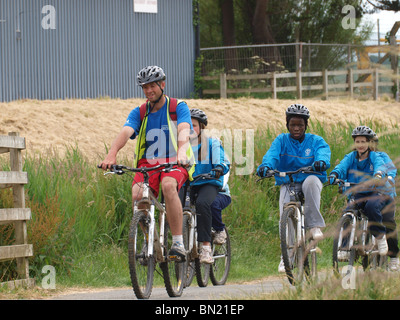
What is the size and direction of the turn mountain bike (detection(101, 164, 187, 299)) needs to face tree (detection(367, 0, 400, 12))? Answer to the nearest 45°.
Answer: approximately 180°

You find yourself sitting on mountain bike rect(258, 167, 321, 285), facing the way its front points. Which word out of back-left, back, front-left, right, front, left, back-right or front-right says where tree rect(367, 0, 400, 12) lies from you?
back

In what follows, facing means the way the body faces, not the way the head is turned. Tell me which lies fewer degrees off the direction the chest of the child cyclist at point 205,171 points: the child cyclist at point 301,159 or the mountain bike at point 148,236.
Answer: the mountain bike

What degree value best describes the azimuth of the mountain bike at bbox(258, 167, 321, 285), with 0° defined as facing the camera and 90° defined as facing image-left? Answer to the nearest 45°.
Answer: approximately 0°

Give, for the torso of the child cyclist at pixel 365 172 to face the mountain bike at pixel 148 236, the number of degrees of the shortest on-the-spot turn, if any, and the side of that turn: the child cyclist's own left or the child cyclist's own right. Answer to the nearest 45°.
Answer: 0° — they already face it

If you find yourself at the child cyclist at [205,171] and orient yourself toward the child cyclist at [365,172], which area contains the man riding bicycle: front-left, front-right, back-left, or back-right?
back-right

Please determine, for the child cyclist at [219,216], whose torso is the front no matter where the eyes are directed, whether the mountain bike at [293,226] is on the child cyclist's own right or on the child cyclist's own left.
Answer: on the child cyclist's own left
